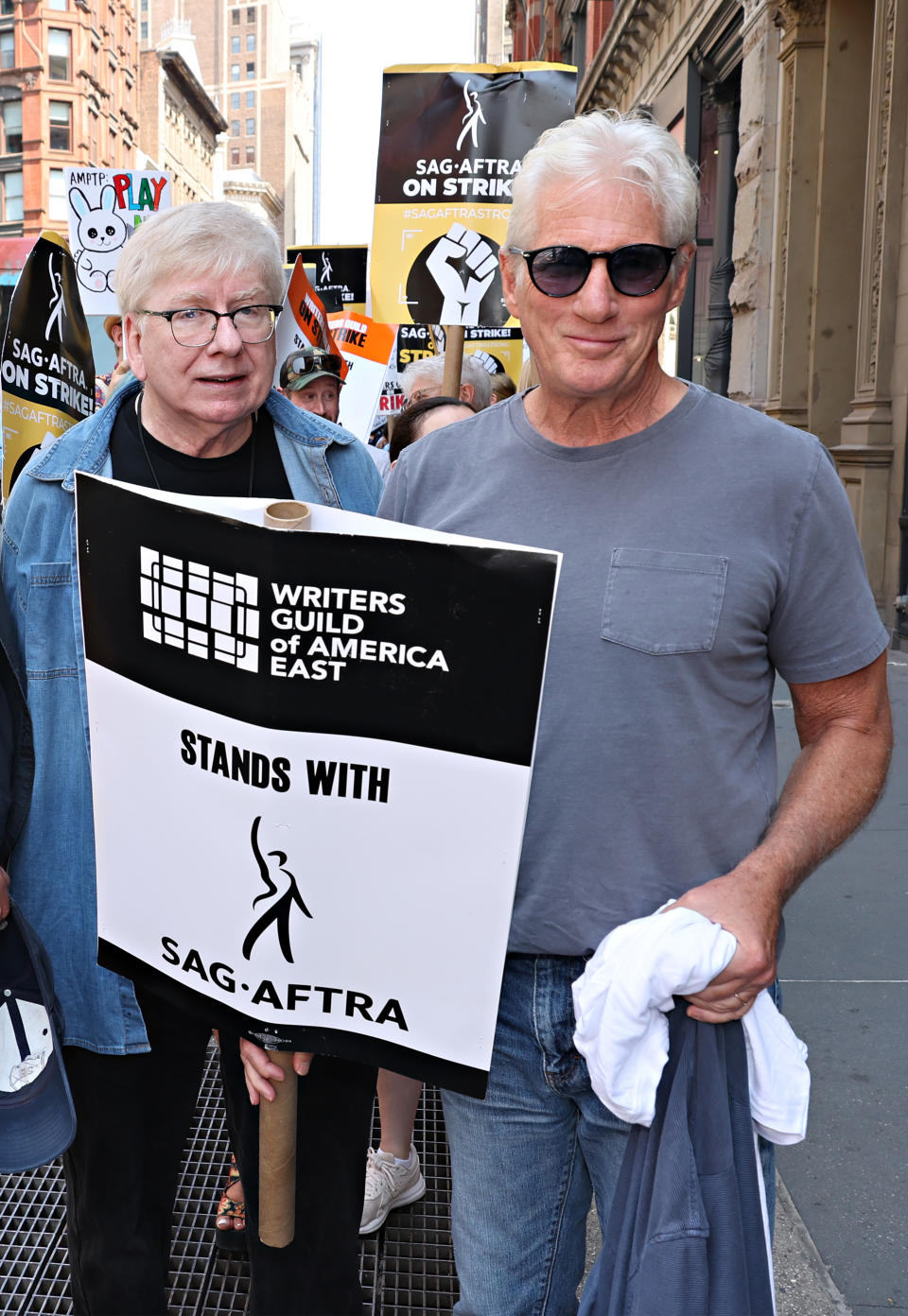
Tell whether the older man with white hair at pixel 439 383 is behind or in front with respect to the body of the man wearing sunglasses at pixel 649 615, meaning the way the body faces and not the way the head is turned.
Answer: behind

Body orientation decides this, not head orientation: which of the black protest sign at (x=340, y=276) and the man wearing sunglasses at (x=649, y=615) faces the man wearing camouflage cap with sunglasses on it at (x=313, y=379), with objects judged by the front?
the black protest sign

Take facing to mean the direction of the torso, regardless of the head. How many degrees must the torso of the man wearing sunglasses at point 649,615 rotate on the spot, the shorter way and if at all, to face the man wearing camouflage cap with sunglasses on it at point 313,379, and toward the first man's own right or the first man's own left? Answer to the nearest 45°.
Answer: approximately 180°

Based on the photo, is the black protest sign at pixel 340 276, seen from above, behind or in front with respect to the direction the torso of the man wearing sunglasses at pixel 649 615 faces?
behind

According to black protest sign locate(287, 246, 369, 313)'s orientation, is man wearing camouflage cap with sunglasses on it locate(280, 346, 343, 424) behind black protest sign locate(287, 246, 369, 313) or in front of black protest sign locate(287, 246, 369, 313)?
in front

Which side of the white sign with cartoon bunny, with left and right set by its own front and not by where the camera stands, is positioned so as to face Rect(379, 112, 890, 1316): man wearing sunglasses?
front

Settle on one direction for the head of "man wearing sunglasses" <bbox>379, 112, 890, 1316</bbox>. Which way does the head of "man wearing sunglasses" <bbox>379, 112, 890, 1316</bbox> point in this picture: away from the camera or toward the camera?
toward the camera

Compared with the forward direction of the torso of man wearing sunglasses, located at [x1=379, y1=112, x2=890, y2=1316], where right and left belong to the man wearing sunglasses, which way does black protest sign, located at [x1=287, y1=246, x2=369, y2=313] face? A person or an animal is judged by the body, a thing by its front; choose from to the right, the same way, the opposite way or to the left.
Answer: the same way

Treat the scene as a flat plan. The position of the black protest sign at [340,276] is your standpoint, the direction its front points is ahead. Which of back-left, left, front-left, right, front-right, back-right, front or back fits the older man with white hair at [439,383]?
front

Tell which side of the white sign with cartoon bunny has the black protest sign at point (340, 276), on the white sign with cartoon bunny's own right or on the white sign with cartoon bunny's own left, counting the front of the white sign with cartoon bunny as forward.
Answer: on the white sign with cartoon bunny's own left

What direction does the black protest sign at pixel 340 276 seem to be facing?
toward the camera

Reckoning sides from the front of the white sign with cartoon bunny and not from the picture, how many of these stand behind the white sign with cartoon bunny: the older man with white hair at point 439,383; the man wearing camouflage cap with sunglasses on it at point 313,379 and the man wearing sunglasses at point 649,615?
0

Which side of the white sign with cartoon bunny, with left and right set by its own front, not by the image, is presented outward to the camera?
front

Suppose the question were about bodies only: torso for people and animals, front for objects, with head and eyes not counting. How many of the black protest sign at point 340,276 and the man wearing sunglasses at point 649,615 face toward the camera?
2

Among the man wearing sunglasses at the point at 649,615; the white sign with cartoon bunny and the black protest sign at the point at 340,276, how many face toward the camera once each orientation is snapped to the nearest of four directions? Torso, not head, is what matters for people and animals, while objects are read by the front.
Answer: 3
